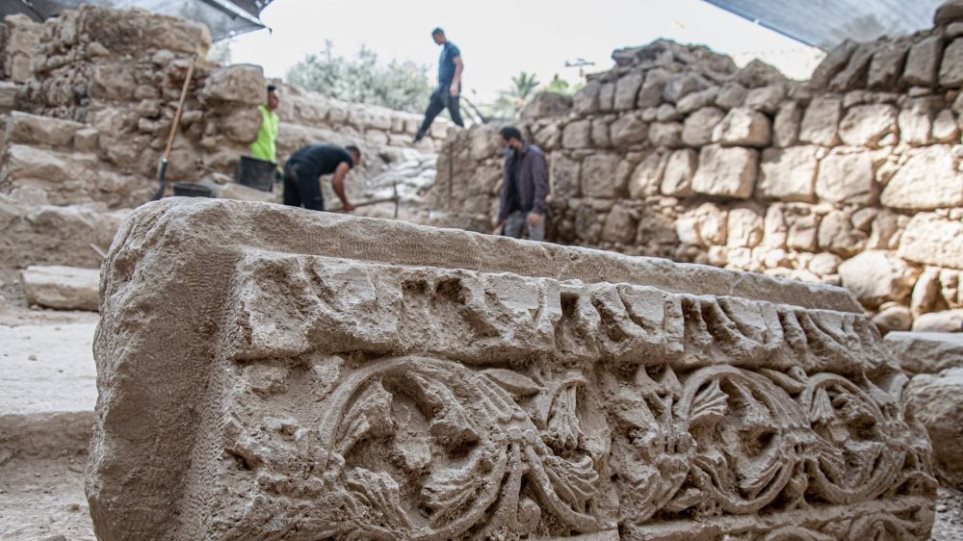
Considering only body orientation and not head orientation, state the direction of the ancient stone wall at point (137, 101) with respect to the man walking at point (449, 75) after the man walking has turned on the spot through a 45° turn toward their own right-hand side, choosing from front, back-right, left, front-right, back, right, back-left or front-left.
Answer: left

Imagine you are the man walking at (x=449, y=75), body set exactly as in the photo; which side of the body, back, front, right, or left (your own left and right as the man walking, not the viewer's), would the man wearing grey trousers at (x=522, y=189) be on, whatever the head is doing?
left

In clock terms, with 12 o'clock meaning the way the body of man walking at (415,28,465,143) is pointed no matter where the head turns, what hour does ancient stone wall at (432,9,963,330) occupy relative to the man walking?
The ancient stone wall is roughly at 8 o'clock from the man walking.

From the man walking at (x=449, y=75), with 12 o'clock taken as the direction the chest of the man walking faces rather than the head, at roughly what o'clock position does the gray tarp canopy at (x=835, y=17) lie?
The gray tarp canopy is roughly at 8 o'clock from the man walking.

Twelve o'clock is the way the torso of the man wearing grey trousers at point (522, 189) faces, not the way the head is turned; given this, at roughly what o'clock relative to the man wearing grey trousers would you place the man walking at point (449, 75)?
The man walking is roughly at 4 o'clock from the man wearing grey trousers.

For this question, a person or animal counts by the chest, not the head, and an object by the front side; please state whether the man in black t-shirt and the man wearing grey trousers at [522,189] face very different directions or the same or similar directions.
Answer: very different directions

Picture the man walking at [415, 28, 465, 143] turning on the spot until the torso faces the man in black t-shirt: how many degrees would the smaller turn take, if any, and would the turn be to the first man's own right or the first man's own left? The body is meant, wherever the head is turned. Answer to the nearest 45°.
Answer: approximately 90° to the first man's own left

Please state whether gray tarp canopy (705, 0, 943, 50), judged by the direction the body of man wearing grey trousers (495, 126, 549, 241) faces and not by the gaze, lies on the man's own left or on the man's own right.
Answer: on the man's own left

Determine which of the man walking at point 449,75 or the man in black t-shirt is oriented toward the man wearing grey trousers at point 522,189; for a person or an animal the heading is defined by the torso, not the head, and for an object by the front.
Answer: the man in black t-shirt

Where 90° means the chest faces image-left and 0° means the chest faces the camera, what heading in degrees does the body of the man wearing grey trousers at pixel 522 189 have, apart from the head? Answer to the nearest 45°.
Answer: approximately 45°

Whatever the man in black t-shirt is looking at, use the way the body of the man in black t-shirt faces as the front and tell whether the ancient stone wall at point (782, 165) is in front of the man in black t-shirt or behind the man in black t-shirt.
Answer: in front

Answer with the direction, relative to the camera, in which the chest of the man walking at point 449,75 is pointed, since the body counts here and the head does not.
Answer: to the viewer's left

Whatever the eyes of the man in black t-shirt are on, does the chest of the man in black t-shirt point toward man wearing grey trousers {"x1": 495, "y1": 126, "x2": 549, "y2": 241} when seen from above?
yes

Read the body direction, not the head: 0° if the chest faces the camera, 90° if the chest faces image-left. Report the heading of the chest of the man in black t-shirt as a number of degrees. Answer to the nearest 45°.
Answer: approximately 270°
